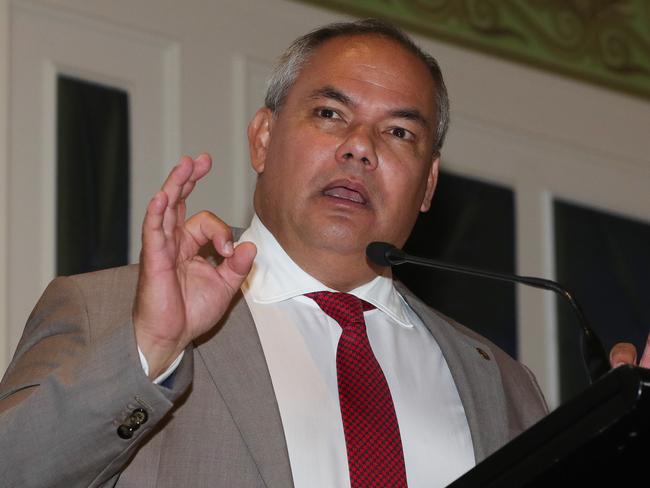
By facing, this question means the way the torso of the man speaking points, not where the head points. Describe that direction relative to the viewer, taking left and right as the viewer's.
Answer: facing the viewer and to the right of the viewer

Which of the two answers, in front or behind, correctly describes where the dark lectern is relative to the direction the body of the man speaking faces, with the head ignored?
in front
